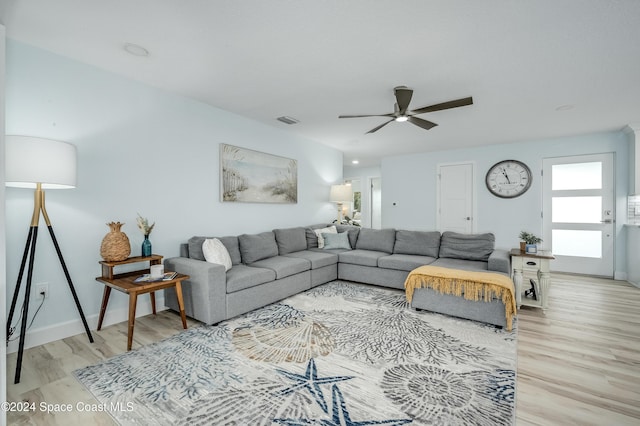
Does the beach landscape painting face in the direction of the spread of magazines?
no

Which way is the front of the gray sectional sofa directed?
toward the camera

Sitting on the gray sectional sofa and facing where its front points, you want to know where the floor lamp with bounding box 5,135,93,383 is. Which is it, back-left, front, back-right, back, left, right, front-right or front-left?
front-right

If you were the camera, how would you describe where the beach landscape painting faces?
facing the viewer and to the right of the viewer

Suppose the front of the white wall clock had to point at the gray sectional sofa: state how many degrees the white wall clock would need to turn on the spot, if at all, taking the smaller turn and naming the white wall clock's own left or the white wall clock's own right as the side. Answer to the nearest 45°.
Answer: approximately 45° to the white wall clock's own right

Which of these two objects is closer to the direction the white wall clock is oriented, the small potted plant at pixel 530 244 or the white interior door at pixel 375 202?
the small potted plant

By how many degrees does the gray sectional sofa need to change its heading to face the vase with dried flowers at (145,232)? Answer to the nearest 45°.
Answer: approximately 45° to its right

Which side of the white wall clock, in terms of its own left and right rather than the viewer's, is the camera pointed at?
front

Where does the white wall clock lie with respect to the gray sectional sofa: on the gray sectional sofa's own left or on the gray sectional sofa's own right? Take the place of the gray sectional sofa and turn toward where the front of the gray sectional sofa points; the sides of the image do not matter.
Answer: on the gray sectional sofa's own left

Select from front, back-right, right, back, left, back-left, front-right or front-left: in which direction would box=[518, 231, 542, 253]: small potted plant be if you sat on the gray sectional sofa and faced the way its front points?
left

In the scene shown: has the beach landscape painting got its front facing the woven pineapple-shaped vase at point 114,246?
no

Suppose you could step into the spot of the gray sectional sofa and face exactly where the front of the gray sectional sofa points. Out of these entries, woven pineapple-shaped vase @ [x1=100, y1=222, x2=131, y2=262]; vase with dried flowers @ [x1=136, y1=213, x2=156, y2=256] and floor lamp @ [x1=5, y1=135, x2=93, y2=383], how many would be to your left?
0

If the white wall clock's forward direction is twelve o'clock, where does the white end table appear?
The white end table is roughly at 12 o'clock from the white wall clock.

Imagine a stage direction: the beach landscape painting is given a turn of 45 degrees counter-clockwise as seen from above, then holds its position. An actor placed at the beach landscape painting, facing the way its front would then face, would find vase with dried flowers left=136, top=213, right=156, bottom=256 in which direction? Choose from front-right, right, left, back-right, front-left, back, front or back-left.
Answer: back-right

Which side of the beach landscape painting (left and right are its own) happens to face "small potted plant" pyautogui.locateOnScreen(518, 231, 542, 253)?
front

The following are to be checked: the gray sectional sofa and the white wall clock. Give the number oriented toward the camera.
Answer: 2

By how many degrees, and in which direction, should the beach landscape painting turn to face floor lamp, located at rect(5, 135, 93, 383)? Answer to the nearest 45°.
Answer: approximately 90° to its right

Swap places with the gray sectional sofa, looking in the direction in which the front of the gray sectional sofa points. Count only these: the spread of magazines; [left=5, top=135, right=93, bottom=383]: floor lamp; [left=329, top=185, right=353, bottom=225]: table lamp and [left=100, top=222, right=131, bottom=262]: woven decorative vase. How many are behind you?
1

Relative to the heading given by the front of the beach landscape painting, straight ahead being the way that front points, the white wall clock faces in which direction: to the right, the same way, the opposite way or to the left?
to the right

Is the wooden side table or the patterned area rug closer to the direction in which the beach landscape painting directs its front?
the patterned area rug

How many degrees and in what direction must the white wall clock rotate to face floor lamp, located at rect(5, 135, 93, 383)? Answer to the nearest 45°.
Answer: approximately 45° to its right
